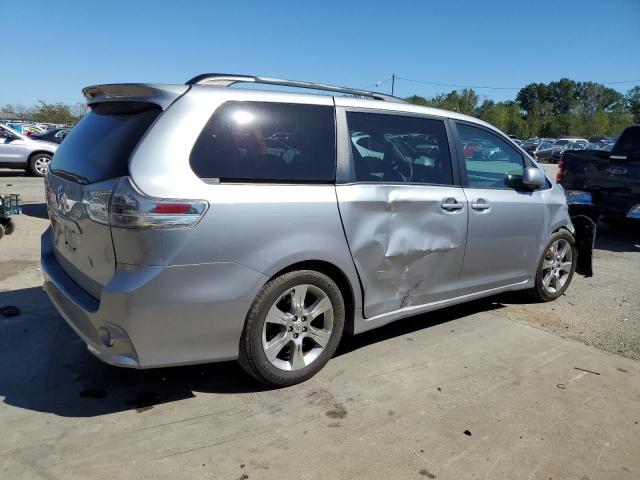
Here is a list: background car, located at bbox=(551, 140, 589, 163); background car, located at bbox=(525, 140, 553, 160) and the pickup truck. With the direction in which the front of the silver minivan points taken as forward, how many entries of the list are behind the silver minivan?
0

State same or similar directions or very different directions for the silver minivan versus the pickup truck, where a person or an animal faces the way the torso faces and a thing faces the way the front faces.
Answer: same or similar directions

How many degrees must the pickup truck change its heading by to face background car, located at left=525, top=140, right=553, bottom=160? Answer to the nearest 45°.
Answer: approximately 45° to its left

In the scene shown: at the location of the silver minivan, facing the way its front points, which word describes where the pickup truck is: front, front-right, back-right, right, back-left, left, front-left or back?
front

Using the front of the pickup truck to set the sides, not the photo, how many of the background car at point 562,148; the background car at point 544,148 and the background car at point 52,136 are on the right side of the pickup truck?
0

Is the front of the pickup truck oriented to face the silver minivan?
no

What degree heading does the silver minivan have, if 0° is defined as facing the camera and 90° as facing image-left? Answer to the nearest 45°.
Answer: approximately 225°

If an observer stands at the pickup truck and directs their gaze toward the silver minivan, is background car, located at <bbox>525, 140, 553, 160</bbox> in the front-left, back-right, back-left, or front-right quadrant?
back-right

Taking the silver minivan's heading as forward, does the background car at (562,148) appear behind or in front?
in front

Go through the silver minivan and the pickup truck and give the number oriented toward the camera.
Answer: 0

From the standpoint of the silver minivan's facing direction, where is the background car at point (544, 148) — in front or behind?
in front

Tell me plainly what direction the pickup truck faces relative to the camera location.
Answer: facing away from the viewer and to the right of the viewer

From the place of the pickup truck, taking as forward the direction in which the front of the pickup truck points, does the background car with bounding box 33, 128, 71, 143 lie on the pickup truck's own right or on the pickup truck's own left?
on the pickup truck's own left
